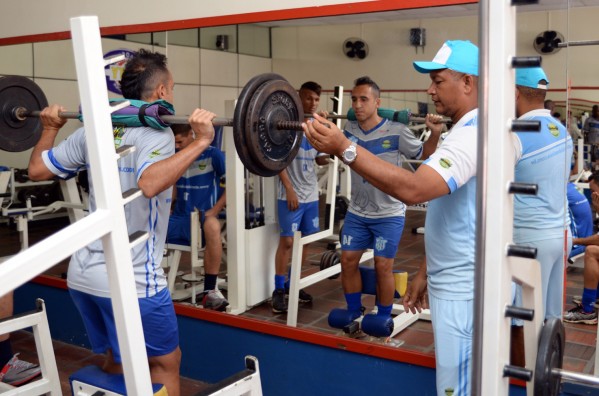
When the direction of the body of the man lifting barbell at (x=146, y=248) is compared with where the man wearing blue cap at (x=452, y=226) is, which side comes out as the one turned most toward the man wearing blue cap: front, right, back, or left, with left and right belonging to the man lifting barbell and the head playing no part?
right

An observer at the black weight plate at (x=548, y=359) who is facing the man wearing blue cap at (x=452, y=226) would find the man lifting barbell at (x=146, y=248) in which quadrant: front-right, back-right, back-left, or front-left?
front-left

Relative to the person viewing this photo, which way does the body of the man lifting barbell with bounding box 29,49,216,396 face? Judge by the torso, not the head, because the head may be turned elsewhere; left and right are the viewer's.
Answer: facing away from the viewer and to the right of the viewer

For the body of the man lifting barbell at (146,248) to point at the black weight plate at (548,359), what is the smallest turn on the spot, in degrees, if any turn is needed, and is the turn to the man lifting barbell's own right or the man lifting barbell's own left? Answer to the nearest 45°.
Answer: approximately 90° to the man lifting barbell's own right

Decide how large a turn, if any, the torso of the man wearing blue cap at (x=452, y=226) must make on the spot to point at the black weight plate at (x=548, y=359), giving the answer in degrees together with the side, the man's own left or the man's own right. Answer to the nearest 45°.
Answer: approximately 90° to the man's own left

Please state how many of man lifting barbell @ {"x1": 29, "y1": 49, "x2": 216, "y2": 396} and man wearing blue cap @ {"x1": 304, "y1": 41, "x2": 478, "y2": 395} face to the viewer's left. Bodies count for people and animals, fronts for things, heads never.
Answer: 1

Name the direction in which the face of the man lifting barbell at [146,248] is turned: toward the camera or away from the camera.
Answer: away from the camera

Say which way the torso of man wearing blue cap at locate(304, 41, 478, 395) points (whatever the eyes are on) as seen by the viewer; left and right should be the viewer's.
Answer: facing to the left of the viewer

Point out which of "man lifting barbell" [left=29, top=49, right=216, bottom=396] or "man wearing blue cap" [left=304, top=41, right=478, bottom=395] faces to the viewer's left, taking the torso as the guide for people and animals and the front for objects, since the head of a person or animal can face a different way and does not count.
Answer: the man wearing blue cap
